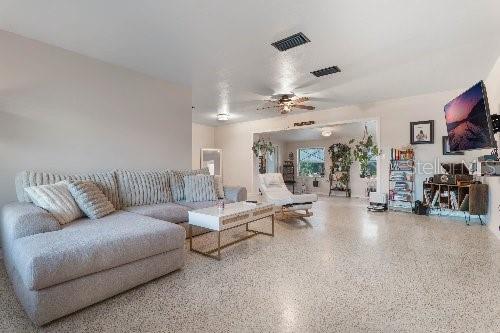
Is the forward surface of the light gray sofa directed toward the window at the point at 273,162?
no

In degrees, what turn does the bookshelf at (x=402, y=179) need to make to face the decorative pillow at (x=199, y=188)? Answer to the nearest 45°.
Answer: approximately 45° to its right

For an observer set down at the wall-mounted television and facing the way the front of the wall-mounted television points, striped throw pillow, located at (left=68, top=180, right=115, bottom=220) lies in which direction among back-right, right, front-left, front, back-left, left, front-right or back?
front

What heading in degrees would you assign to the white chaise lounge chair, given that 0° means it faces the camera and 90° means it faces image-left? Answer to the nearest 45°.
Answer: approximately 315°

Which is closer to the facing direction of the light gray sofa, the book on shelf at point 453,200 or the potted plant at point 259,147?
the book on shelf

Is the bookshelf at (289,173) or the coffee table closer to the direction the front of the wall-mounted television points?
the coffee table

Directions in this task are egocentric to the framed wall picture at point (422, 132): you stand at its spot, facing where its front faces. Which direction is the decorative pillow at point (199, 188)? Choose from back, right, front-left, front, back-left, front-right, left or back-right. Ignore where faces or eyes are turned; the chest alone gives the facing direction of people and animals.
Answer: front-right

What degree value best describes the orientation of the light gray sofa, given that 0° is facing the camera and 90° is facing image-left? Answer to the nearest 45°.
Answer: approximately 315°

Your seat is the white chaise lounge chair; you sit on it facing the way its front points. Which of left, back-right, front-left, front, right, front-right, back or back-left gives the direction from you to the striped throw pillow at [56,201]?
right

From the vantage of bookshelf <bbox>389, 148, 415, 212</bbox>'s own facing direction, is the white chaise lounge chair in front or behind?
in front

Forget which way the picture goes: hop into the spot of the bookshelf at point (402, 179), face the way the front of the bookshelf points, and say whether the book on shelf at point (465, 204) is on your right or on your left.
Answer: on your left

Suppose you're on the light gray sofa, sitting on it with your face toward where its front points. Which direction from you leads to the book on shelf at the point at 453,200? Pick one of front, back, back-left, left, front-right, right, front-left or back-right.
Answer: front-left
